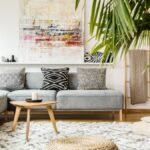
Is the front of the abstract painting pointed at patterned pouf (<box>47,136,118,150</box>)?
yes

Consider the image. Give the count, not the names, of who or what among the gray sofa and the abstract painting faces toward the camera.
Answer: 2

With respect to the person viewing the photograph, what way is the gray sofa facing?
facing the viewer

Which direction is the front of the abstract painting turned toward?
toward the camera

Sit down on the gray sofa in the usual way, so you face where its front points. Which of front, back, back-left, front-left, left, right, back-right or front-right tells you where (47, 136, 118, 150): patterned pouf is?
front

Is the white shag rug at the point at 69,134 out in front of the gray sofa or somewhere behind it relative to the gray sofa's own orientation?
in front

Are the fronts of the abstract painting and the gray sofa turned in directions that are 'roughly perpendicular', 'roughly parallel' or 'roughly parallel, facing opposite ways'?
roughly parallel
